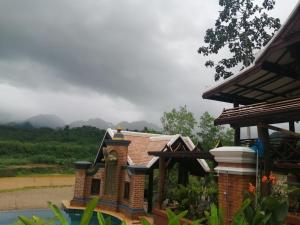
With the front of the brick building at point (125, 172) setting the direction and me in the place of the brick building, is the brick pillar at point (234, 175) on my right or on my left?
on my left

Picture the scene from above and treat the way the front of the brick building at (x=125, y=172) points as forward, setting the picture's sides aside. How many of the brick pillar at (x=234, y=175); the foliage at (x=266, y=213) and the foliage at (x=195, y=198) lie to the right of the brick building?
0

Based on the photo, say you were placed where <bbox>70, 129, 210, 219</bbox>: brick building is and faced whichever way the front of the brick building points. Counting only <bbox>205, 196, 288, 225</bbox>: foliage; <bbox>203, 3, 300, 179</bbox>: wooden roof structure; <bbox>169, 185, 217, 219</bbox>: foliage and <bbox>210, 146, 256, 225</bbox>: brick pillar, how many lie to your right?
0

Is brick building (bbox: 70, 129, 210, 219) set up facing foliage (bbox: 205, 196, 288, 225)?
no

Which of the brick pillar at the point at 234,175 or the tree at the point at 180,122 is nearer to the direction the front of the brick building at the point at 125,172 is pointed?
the brick pillar

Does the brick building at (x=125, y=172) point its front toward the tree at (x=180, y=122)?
no

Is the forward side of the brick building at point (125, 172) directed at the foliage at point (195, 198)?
no

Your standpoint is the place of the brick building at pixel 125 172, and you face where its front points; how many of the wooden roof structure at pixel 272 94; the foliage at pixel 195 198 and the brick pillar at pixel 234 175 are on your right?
0

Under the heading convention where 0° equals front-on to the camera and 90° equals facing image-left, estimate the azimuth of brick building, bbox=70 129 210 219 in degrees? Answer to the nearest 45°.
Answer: approximately 45°

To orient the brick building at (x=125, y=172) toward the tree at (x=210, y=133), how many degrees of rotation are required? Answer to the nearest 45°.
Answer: approximately 180°

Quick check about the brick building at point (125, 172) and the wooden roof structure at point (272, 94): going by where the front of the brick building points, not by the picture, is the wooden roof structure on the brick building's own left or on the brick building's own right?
on the brick building's own left
